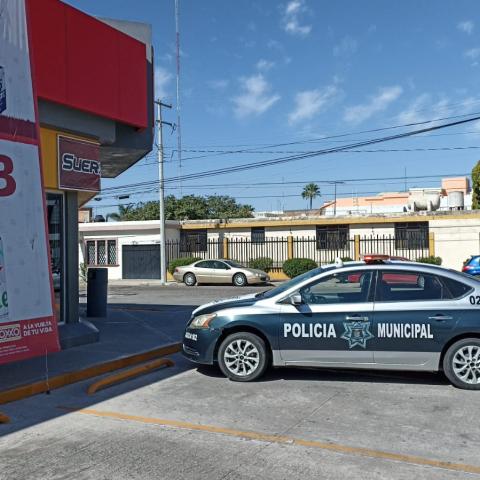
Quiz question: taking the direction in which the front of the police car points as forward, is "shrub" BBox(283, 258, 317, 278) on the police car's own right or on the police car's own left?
on the police car's own right

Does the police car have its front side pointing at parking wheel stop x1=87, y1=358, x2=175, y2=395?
yes

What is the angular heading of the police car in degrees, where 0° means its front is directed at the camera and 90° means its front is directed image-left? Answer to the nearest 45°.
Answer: approximately 90°

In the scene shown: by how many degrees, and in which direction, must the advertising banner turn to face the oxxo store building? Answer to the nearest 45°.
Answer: approximately 135° to its left

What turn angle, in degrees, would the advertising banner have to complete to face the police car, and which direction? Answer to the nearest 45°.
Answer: approximately 45° to its left

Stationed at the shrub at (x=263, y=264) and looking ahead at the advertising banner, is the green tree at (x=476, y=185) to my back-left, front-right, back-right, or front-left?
back-left

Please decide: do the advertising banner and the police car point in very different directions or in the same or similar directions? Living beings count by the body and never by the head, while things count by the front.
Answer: very different directions

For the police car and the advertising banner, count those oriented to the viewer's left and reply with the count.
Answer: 1
